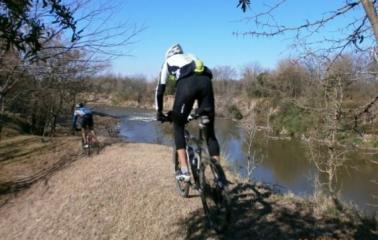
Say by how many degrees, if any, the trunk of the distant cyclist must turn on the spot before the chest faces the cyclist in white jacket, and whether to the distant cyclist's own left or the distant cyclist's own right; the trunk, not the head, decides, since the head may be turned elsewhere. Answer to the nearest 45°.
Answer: approximately 135° to the distant cyclist's own left

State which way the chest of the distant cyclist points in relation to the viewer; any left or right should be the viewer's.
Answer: facing away from the viewer and to the left of the viewer

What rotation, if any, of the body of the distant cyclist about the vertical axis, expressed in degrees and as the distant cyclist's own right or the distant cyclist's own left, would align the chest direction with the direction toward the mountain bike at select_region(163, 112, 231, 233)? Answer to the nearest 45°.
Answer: approximately 135° to the distant cyclist's own left

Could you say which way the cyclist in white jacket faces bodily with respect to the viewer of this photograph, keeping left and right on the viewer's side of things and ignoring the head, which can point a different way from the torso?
facing away from the viewer and to the left of the viewer
